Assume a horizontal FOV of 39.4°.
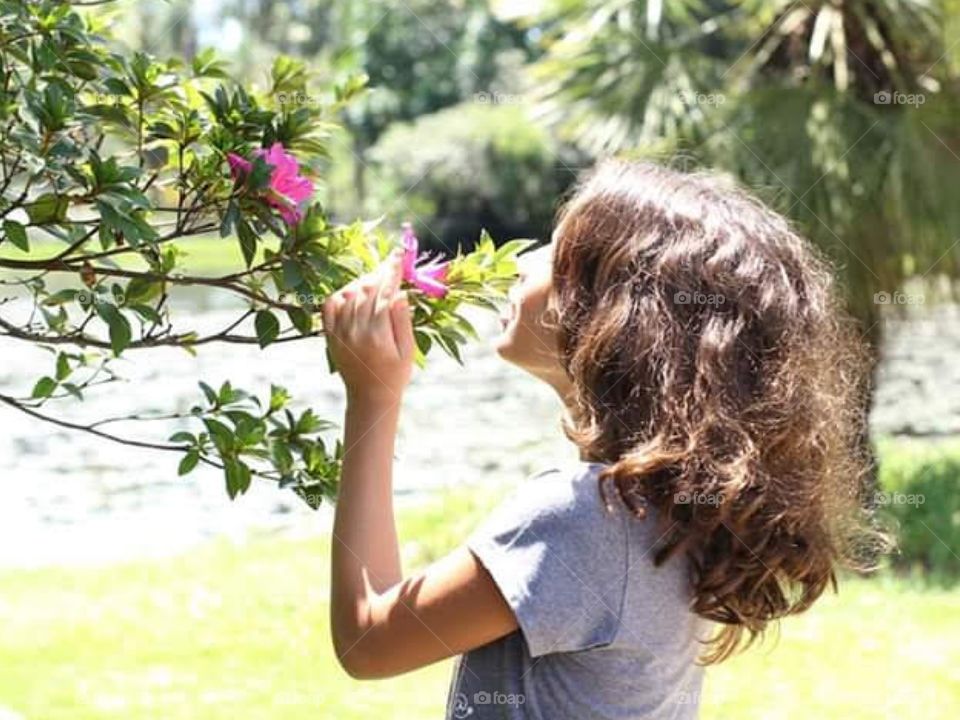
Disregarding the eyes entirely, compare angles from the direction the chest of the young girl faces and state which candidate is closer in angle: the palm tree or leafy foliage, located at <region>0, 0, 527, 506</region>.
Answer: the leafy foliage

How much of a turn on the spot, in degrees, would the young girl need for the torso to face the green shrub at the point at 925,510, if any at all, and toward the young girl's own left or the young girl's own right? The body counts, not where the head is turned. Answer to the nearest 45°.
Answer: approximately 90° to the young girl's own right

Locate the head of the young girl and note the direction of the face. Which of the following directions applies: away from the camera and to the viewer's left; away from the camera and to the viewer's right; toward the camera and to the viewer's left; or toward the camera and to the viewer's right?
away from the camera and to the viewer's left

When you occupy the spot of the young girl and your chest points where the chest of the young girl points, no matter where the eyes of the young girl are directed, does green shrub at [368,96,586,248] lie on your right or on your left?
on your right

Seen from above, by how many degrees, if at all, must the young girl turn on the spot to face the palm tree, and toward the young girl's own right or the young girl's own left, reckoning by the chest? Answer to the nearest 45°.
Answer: approximately 90° to the young girl's own right

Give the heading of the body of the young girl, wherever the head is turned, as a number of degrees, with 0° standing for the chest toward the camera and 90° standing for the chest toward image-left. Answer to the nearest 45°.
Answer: approximately 90°

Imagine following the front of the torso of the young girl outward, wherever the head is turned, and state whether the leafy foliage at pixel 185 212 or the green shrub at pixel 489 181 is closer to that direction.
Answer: the leafy foliage
